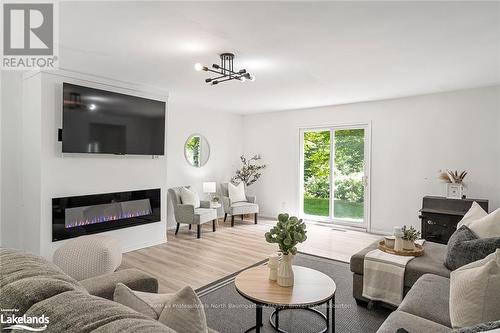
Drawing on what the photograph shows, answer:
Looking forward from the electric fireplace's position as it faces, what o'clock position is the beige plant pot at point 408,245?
The beige plant pot is roughly at 12 o'clock from the electric fireplace.

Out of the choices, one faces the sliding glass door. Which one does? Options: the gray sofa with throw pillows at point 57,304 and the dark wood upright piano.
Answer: the gray sofa with throw pillows

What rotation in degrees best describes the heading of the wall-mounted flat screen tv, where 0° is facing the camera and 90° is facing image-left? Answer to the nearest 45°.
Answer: approximately 315°

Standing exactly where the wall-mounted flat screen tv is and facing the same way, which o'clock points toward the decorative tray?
The decorative tray is roughly at 12 o'clock from the wall-mounted flat screen tv.

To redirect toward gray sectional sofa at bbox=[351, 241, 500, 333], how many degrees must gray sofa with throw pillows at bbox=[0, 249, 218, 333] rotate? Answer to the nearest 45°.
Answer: approximately 45° to its right

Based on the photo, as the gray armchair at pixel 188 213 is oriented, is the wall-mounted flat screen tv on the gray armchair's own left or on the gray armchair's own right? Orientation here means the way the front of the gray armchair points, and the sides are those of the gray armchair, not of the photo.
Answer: on the gray armchair's own right

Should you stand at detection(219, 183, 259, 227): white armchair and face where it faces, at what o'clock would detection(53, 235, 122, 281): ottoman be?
The ottoman is roughly at 2 o'clock from the white armchair.

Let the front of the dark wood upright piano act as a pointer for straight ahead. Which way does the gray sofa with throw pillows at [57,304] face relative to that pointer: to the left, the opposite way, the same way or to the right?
the opposite way

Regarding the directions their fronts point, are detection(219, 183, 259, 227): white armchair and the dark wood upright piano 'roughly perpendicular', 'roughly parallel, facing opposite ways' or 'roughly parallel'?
roughly perpendicular

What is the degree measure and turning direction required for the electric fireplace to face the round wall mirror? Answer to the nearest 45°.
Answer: approximately 90° to its left

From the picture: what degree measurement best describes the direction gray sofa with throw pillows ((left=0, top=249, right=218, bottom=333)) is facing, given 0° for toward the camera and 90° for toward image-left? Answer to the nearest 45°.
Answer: approximately 225°
